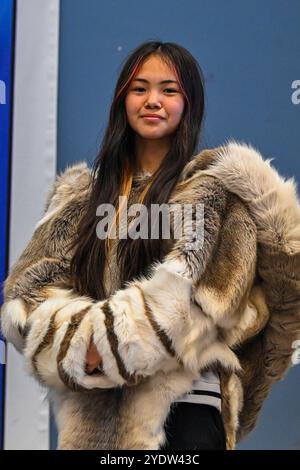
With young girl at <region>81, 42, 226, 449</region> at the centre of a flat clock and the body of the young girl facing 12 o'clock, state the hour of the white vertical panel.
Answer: The white vertical panel is roughly at 5 o'clock from the young girl.

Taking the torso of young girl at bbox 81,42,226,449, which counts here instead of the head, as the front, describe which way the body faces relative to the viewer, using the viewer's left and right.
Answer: facing the viewer
